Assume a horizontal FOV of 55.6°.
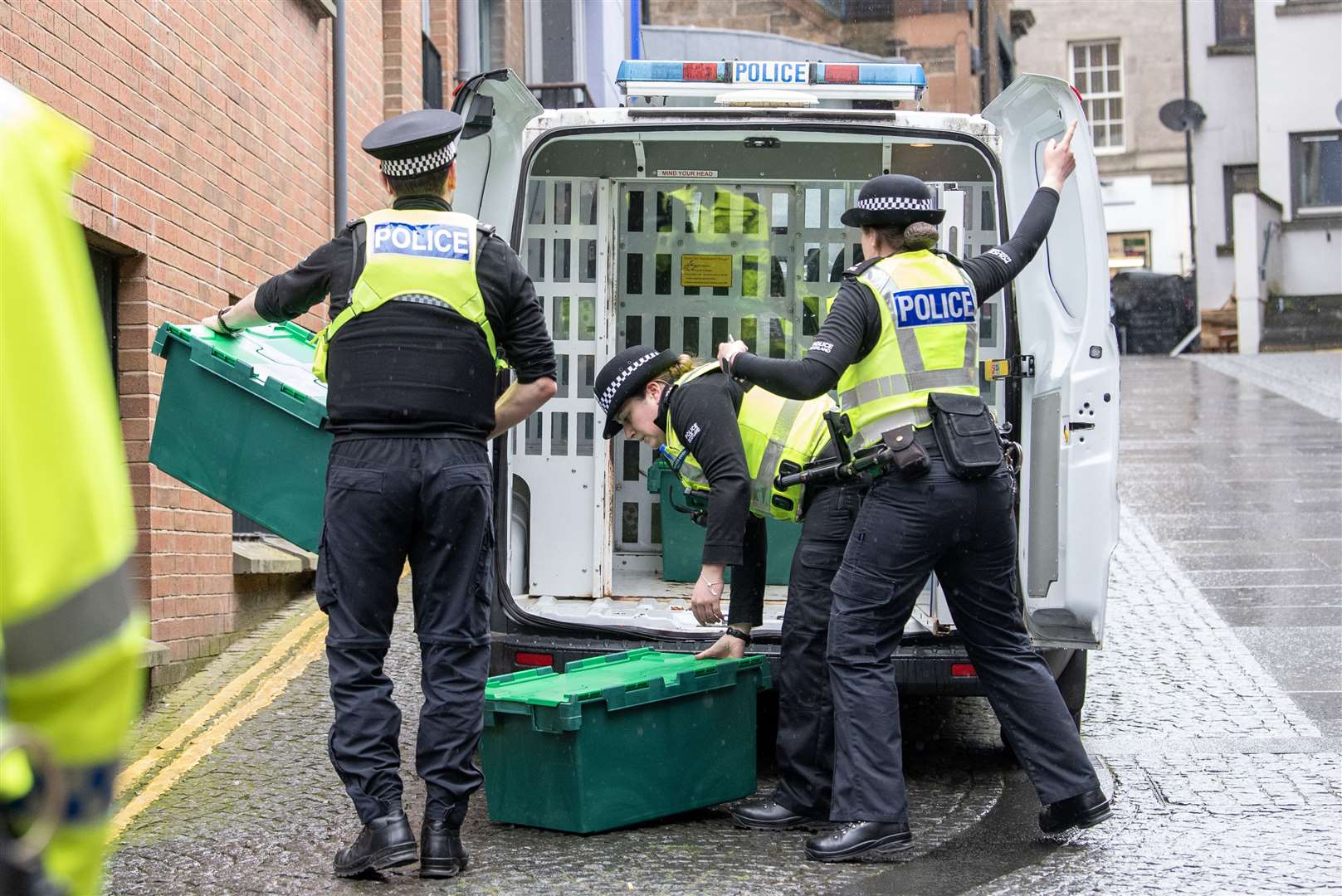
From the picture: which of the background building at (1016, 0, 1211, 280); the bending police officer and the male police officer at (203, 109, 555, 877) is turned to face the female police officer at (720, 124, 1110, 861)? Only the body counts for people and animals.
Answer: the background building

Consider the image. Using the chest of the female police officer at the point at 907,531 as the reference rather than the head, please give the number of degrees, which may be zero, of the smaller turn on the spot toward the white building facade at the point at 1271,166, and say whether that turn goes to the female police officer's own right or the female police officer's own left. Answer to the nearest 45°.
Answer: approximately 45° to the female police officer's own right

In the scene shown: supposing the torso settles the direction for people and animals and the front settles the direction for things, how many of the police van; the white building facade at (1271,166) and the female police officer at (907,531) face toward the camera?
1

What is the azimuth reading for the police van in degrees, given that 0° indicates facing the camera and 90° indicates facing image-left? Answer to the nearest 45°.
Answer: approximately 180°

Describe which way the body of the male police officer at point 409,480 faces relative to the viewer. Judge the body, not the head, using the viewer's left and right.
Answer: facing away from the viewer

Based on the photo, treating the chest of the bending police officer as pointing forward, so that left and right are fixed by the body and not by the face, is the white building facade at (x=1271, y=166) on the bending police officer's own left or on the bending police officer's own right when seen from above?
on the bending police officer's own right

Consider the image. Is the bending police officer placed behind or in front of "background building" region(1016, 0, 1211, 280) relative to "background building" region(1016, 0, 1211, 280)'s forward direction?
in front

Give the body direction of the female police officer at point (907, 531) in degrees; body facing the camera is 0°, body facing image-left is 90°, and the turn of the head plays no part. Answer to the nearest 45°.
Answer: approximately 135°

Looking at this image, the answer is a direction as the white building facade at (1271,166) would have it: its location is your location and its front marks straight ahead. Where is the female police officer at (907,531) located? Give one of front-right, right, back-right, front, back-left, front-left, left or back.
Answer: front

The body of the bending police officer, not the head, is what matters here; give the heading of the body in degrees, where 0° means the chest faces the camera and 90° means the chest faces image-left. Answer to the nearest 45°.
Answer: approximately 90°

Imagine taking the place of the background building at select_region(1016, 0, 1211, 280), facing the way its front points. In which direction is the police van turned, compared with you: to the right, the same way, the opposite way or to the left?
the opposite way

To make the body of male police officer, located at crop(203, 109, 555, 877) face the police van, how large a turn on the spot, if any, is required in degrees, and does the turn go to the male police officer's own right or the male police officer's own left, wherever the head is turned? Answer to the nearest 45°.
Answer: approximately 45° to the male police officer's own right

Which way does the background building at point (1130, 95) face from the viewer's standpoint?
toward the camera
